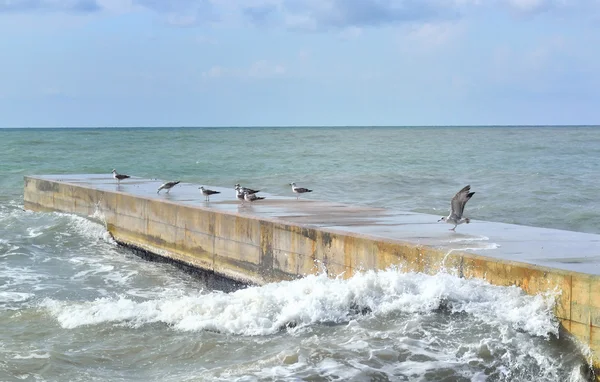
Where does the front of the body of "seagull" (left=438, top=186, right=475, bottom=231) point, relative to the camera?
to the viewer's left
